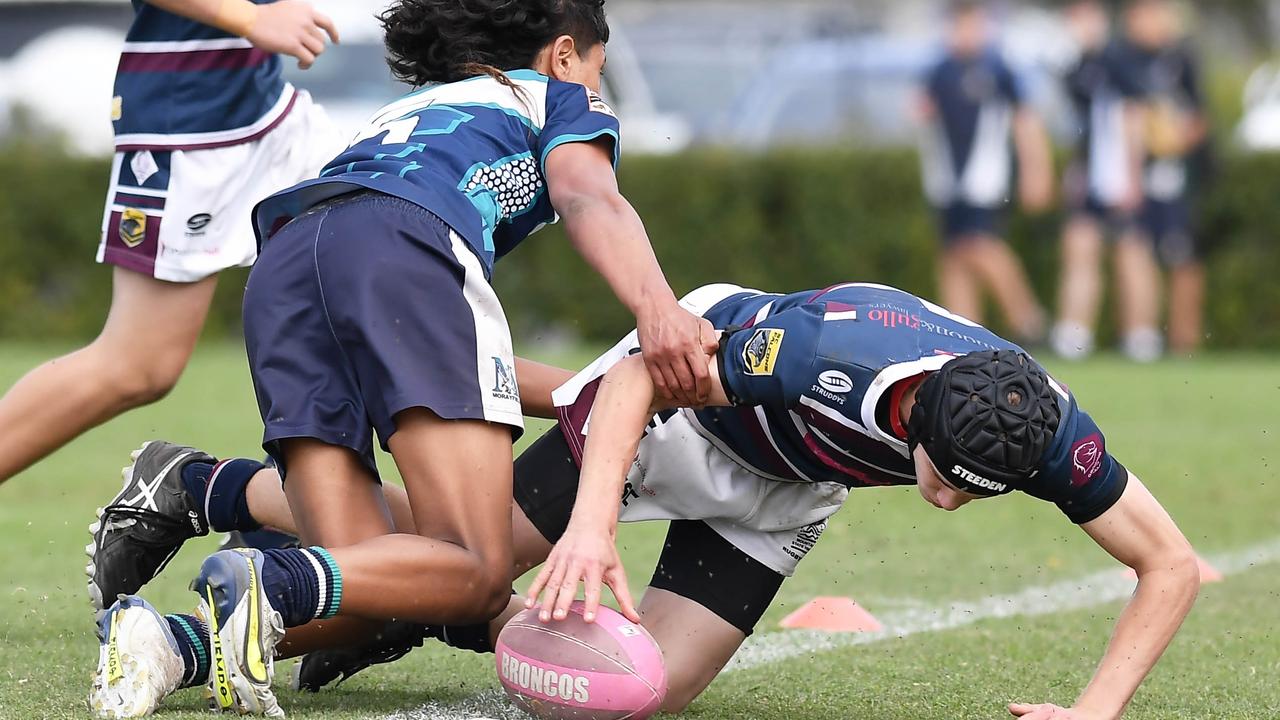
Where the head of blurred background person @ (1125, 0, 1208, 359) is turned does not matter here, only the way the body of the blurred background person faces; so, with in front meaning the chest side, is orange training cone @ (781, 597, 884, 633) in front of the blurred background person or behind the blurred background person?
in front

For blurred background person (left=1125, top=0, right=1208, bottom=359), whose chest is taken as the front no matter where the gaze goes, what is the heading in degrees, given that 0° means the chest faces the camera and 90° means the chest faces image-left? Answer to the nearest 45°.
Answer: approximately 45°

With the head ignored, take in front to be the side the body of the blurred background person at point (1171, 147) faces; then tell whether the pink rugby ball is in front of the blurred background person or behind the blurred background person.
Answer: in front

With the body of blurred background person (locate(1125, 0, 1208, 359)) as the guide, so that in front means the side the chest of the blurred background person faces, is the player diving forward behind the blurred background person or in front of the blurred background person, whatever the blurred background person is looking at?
in front

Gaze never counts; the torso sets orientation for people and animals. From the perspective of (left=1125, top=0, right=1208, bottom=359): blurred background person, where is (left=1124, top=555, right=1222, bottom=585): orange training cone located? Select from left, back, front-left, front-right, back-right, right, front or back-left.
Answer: front-left
